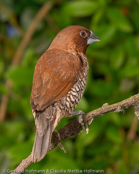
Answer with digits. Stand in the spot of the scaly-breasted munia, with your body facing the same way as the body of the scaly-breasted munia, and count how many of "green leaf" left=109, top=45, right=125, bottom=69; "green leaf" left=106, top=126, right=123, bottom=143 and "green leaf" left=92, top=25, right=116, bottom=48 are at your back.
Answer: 0

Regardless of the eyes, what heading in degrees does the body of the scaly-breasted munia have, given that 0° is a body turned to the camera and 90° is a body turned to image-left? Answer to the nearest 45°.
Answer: approximately 225°

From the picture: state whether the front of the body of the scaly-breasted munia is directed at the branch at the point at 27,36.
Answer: no

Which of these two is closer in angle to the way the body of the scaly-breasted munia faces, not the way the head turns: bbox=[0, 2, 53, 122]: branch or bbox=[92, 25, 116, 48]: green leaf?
the green leaf

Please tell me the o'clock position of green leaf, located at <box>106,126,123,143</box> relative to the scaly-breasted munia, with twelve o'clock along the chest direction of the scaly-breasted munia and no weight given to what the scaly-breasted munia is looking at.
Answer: The green leaf is roughly at 11 o'clock from the scaly-breasted munia.

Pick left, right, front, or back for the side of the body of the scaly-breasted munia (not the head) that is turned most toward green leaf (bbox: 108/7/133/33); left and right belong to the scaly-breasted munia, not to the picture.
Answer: front

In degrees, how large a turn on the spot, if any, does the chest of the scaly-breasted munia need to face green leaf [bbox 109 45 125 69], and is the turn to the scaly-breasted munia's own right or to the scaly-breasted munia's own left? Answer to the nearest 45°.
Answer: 0° — it already faces it

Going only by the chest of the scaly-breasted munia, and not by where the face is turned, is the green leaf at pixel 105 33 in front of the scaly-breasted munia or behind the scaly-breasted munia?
in front

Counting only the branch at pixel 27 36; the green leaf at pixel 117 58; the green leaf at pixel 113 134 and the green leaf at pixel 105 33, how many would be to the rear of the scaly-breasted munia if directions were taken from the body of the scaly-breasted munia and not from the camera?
0
